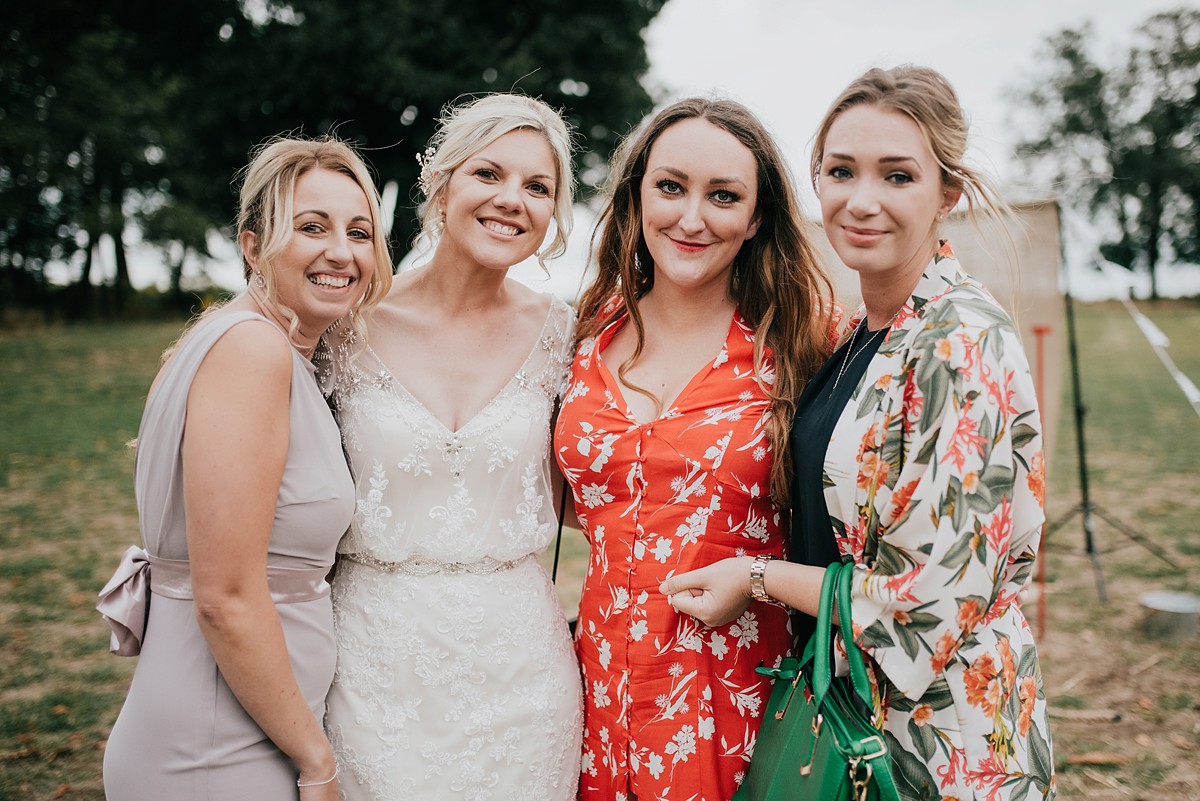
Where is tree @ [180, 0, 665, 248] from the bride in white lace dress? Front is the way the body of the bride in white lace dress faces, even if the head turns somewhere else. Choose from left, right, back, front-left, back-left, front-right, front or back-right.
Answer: back

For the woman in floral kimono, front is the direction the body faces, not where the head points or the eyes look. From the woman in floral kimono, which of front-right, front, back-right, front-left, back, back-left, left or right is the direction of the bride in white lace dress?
front-right

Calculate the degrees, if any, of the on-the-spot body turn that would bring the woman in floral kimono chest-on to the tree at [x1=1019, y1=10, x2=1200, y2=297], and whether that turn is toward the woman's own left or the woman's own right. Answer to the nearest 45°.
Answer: approximately 135° to the woman's own right

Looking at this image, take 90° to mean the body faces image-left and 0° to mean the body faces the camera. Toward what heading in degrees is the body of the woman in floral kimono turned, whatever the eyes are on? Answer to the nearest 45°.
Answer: approximately 45°

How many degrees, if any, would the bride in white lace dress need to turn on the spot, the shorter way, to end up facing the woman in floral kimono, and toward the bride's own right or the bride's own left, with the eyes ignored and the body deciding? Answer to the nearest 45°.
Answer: approximately 45° to the bride's own left

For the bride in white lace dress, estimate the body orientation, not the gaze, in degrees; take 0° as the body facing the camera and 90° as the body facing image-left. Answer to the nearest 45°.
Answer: approximately 0°

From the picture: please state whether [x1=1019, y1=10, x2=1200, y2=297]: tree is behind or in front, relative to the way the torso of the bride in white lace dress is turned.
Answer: behind
